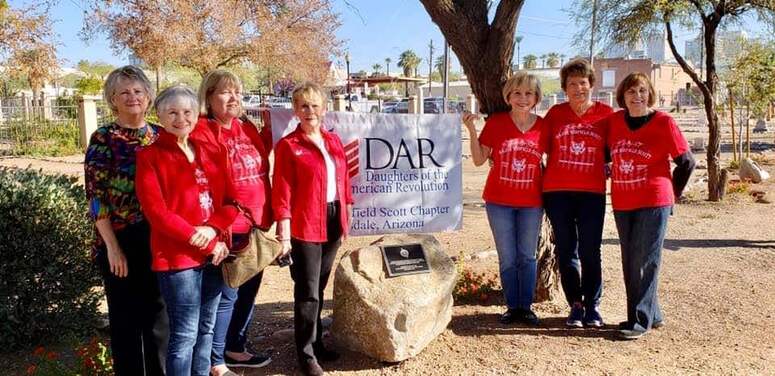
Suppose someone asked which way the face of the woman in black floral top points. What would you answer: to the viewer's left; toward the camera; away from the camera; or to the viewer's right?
toward the camera

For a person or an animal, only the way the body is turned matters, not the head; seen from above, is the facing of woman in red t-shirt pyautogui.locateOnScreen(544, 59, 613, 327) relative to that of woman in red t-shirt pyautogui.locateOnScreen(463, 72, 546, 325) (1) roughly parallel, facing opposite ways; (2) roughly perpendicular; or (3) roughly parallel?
roughly parallel

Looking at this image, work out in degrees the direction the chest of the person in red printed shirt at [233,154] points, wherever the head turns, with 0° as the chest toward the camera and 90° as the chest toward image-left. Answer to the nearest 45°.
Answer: approximately 315°

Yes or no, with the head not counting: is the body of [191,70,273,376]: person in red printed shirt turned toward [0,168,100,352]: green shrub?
no

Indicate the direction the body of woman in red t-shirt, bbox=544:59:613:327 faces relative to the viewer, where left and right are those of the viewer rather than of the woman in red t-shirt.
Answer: facing the viewer

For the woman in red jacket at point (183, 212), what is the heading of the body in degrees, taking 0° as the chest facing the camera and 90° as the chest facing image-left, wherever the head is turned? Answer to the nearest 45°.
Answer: approximately 315°

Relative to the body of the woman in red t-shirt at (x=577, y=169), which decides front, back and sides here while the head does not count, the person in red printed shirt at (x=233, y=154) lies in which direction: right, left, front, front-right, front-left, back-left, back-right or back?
front-right

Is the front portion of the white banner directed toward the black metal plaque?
yes

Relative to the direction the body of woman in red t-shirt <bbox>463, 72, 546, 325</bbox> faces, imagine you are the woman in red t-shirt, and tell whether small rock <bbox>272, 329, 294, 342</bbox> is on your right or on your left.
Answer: on your right

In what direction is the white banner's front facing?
toward the camera

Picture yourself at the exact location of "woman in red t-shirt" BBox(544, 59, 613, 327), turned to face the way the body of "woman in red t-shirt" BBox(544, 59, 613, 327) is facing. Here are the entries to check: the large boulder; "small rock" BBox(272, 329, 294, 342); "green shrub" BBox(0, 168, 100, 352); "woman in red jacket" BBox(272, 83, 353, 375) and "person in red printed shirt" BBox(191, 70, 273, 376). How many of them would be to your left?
0

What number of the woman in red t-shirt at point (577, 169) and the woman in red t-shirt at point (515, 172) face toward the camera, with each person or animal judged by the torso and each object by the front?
2

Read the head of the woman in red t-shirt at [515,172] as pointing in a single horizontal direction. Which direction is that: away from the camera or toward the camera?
toward the camera

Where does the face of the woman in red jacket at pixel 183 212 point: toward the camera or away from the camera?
toward the camera

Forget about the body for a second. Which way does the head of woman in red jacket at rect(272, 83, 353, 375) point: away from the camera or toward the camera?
toward the camera

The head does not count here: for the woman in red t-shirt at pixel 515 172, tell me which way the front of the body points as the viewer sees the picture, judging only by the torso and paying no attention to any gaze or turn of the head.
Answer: toward the camera

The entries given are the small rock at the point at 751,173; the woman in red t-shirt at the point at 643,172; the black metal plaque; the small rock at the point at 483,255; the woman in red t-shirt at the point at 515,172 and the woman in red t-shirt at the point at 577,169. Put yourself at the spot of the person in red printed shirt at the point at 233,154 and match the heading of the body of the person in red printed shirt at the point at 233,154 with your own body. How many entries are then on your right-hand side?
0

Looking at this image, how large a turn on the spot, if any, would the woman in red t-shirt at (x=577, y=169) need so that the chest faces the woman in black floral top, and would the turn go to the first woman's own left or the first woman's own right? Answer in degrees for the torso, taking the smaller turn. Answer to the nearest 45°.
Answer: approximately 45° to the first woman's own right

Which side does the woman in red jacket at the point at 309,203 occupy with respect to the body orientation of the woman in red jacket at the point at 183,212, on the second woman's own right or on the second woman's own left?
on the second woman's own left

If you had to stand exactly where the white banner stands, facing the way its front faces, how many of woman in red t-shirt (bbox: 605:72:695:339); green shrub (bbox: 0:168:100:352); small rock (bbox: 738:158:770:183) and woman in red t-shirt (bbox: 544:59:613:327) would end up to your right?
1

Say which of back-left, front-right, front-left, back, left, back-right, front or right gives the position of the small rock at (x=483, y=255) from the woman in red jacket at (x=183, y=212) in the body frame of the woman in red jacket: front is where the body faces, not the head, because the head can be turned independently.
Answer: left

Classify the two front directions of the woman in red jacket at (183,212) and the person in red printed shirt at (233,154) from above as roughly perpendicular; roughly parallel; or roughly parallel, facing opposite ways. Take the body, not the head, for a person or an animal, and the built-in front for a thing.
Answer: roughly parallel
